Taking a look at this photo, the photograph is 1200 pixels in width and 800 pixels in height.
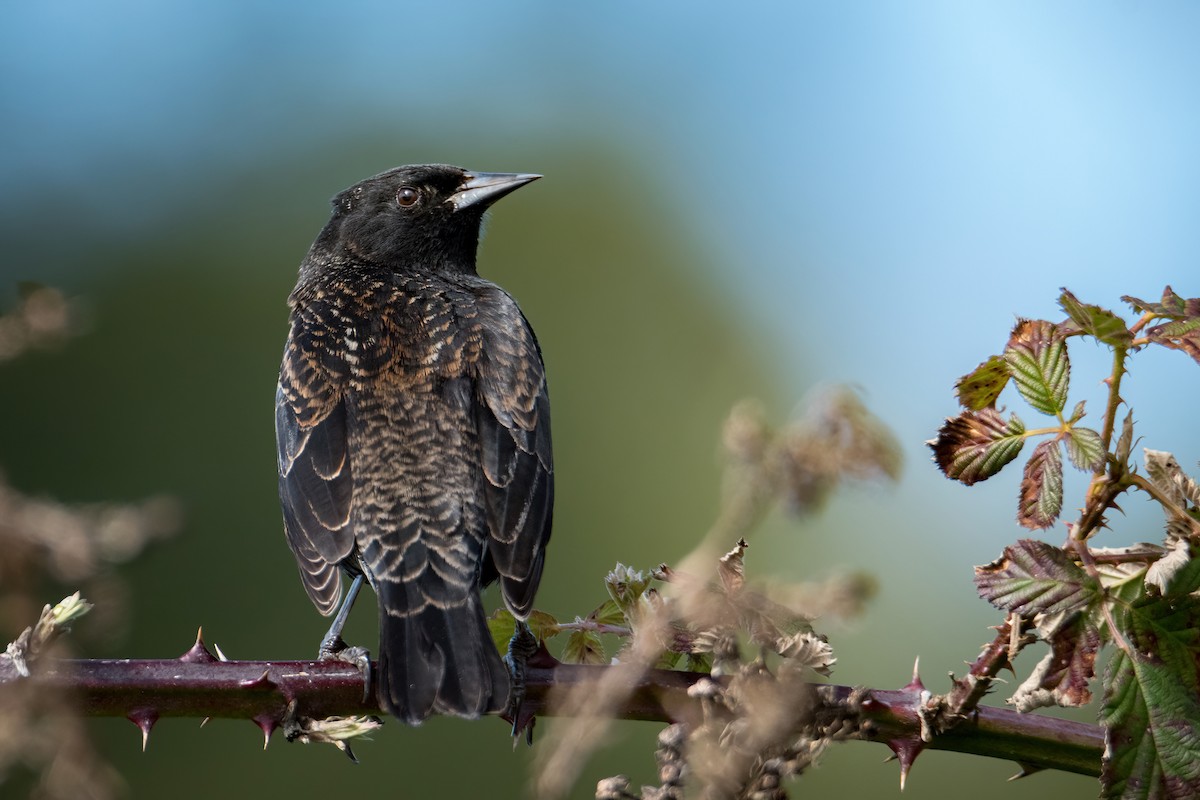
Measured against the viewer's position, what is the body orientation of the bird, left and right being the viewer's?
facing away from the viewer
